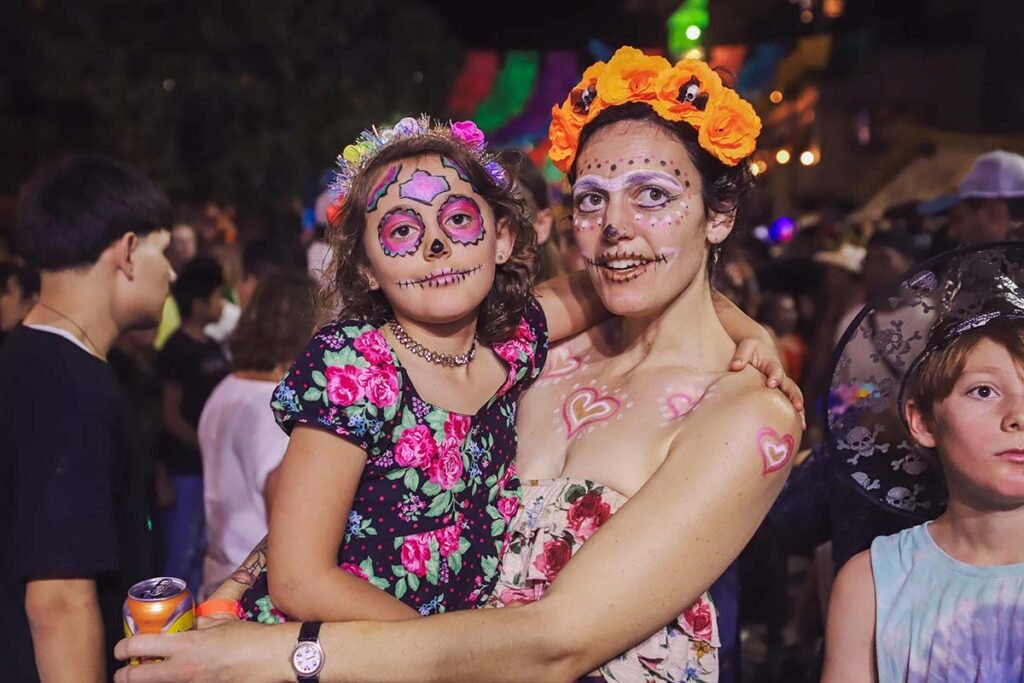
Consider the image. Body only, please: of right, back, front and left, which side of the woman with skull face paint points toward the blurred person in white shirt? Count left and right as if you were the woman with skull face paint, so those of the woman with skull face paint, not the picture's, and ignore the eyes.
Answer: right

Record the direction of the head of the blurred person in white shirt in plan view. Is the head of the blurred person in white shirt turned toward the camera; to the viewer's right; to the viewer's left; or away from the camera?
away from the camera

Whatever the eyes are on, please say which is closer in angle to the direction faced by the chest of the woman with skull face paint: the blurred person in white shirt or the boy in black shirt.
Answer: the boy in black shirt

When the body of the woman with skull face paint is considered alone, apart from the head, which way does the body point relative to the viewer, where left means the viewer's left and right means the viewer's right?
facing the viewer and to the left of the viewer

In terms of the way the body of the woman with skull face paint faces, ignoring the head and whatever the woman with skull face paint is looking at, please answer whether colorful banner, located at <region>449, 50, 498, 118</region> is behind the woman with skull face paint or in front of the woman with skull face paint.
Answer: behind

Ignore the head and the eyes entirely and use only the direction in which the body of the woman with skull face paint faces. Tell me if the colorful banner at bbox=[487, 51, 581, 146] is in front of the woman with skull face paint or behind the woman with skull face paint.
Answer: behind

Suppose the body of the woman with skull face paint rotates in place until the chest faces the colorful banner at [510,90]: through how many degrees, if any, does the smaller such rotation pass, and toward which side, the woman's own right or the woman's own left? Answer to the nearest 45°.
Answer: approximately 135° to the woman's own right

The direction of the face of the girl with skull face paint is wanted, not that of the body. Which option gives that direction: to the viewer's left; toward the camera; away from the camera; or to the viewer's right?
toward the camera
